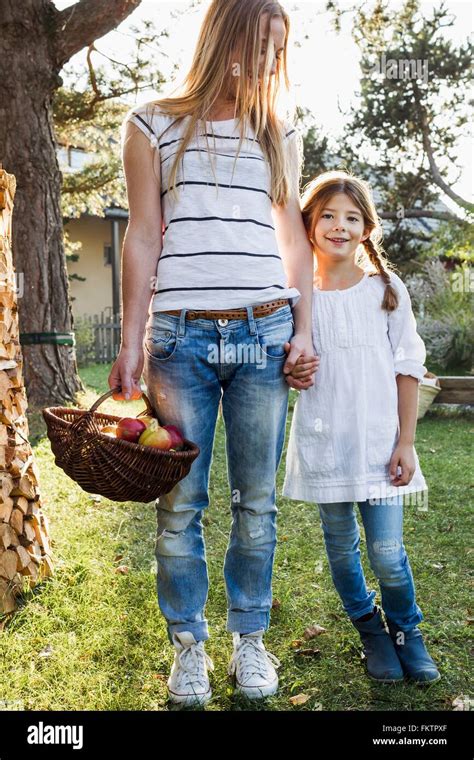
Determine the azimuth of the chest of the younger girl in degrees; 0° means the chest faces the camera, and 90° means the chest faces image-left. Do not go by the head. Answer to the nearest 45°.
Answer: approximately 0°

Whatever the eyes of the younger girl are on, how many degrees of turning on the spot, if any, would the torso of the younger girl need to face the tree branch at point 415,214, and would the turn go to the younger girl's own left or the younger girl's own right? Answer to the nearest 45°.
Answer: approximately 180°

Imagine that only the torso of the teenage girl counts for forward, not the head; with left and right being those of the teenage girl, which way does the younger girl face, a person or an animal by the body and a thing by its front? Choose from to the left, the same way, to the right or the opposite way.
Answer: the same way

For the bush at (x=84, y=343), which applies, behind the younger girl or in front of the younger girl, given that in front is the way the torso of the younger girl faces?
behind

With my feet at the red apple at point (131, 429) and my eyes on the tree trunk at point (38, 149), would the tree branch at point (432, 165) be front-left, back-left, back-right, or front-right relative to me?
front-right

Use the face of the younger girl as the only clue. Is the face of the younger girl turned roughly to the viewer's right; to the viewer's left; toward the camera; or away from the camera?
toward the camera

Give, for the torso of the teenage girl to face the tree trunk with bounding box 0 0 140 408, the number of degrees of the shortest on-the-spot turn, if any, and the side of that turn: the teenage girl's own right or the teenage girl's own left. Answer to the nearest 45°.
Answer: approximately 180°

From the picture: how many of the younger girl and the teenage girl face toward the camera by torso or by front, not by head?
2

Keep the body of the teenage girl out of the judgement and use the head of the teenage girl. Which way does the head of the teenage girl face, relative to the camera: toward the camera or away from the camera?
toward the camera

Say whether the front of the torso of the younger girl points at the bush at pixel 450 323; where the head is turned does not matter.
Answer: no

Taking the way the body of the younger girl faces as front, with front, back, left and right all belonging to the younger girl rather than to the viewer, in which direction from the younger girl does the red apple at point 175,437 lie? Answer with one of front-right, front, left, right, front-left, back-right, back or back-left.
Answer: front-right

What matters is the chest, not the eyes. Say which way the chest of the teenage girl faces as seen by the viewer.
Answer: toward the camera

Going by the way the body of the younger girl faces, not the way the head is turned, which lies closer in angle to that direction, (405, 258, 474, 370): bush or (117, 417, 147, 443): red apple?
the red apple
